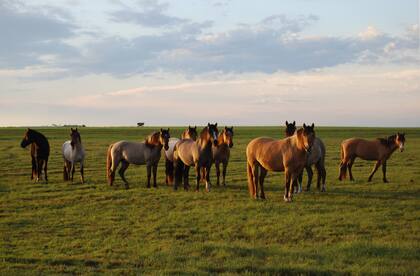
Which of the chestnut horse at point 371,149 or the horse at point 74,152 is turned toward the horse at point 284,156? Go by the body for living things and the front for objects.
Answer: the horse at point 74,152

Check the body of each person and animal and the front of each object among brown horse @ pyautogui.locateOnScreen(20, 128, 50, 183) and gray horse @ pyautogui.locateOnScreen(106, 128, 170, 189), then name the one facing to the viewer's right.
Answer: the gray horse

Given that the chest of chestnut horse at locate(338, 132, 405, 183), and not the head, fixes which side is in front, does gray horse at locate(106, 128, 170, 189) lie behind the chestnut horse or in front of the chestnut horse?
behind

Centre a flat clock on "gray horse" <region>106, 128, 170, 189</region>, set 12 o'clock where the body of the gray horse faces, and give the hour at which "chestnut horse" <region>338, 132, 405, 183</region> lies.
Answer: The chestnut horse is roughly at 12 o'clock from the gray horse.

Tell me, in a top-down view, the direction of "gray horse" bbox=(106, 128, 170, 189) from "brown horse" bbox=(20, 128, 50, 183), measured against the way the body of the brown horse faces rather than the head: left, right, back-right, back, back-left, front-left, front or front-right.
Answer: left

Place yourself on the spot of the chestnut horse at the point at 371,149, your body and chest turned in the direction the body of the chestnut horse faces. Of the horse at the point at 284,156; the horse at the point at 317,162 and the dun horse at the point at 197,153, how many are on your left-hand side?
0

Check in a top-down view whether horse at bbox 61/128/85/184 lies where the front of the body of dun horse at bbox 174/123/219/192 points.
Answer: no

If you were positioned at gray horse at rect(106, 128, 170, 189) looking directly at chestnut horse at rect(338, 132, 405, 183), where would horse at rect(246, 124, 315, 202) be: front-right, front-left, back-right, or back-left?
front-right

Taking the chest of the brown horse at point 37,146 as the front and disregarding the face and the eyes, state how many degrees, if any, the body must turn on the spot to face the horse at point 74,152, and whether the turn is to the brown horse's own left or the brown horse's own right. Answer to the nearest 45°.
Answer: approximately 90° to the brown horse's own left

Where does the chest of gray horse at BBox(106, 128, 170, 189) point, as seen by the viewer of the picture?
to the viewer's right

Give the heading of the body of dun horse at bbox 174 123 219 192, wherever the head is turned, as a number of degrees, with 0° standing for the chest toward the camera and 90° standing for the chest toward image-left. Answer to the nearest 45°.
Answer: approximately 315°

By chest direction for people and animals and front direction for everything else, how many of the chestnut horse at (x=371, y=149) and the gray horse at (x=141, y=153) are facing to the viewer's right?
2

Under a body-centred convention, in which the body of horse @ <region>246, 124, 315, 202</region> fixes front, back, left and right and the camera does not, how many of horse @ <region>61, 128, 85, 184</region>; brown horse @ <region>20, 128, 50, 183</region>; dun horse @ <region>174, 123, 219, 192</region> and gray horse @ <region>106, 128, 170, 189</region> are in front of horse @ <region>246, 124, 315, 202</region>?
0

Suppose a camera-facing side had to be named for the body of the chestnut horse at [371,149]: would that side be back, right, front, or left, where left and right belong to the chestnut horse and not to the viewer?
right

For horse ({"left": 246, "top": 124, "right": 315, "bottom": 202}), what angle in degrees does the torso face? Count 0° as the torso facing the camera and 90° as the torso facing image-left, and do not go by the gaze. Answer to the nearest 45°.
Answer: approximately 315°
